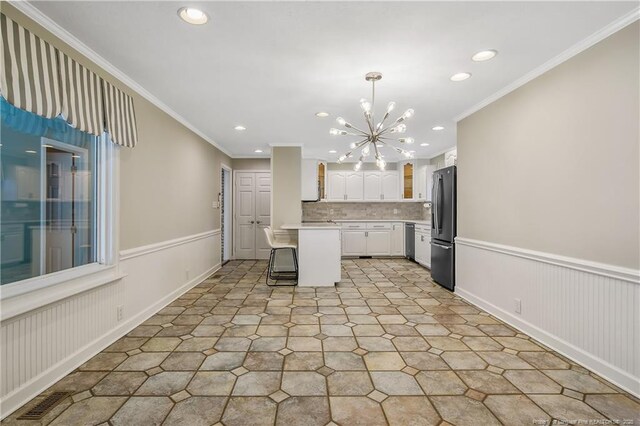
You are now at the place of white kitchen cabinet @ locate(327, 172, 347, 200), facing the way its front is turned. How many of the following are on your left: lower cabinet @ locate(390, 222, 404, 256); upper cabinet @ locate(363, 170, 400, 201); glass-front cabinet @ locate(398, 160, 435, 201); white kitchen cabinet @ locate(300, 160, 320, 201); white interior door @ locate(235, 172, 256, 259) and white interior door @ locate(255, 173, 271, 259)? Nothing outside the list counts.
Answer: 3

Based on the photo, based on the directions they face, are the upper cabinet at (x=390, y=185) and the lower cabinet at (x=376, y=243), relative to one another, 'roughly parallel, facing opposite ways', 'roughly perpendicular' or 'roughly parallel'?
roughly parallel

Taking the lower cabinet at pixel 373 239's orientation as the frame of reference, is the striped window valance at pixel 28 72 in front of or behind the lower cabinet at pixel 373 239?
in front

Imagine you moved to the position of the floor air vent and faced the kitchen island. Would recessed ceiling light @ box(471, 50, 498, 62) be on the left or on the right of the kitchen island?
right

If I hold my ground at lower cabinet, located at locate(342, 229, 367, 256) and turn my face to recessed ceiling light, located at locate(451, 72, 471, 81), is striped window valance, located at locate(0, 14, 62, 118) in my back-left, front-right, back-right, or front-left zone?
front-right

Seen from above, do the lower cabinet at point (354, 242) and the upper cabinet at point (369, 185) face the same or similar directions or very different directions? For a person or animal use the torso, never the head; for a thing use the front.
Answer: same or similar directions

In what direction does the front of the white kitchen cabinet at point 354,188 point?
toward the camera

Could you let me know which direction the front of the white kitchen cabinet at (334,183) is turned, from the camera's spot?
facing the viewer

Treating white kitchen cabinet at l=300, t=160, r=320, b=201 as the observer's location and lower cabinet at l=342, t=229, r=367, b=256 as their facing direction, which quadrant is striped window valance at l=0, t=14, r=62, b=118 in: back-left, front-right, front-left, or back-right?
back-right

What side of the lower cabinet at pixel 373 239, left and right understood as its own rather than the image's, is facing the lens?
front

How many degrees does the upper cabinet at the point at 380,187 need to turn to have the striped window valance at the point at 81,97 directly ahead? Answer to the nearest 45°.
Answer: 0° — it already faces it
